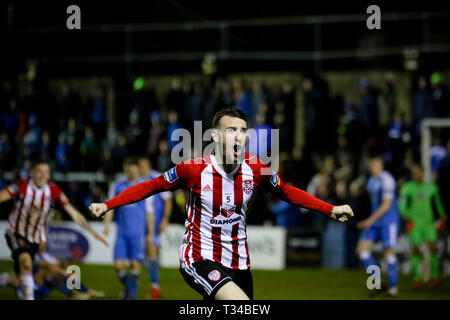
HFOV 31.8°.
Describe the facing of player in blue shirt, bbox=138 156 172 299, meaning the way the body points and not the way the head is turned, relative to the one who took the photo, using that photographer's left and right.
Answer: facing the viewer and to the left of the viewer

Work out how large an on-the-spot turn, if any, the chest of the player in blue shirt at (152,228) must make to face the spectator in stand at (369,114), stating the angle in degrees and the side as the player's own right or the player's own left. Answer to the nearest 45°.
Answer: approximately 180°

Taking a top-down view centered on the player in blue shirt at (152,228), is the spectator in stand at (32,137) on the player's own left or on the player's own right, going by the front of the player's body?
on the player's own right

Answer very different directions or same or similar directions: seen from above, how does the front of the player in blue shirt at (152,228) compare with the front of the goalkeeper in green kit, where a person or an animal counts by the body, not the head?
same or similar directions

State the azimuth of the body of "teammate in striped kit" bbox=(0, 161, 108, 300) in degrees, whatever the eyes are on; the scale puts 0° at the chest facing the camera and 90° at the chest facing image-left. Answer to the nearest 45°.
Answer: approximately 315°

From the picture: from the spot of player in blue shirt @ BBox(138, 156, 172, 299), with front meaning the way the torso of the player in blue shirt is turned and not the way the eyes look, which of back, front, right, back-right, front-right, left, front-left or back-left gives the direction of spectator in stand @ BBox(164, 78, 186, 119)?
back-right

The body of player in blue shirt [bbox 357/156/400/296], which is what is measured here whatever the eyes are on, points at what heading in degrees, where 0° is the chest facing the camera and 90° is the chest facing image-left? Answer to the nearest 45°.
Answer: approximately 45°

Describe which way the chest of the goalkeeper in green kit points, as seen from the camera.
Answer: toward the camera

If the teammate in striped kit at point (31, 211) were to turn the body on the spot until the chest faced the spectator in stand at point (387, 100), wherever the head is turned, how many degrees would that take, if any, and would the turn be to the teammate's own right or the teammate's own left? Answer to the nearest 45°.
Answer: approximately 90° to the teammate's own left

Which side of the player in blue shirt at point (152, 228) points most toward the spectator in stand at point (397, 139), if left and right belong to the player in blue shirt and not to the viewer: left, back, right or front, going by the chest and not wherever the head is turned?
back

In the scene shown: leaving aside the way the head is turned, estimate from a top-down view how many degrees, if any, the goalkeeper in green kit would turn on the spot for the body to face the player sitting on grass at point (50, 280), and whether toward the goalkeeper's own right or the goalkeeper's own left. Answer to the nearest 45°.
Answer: approximately 45° to the goalkeeper's own right

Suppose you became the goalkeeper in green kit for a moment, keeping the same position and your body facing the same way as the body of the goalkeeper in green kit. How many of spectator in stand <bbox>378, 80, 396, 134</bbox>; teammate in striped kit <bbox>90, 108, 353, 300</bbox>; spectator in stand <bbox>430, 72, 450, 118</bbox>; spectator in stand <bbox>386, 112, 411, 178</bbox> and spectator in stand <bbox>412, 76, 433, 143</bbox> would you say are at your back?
4

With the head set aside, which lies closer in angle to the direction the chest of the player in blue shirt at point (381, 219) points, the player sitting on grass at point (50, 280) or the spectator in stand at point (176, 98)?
the player sitting on grass

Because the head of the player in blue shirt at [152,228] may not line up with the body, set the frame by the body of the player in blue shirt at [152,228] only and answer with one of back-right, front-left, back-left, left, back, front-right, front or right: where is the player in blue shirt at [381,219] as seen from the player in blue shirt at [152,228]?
back-left

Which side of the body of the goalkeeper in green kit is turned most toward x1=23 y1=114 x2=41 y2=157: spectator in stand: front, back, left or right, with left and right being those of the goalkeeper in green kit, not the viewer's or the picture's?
right

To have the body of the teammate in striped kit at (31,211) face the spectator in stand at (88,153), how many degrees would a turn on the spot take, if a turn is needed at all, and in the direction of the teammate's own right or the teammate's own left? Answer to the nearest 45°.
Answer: approximately 135° to the teammate's own left
